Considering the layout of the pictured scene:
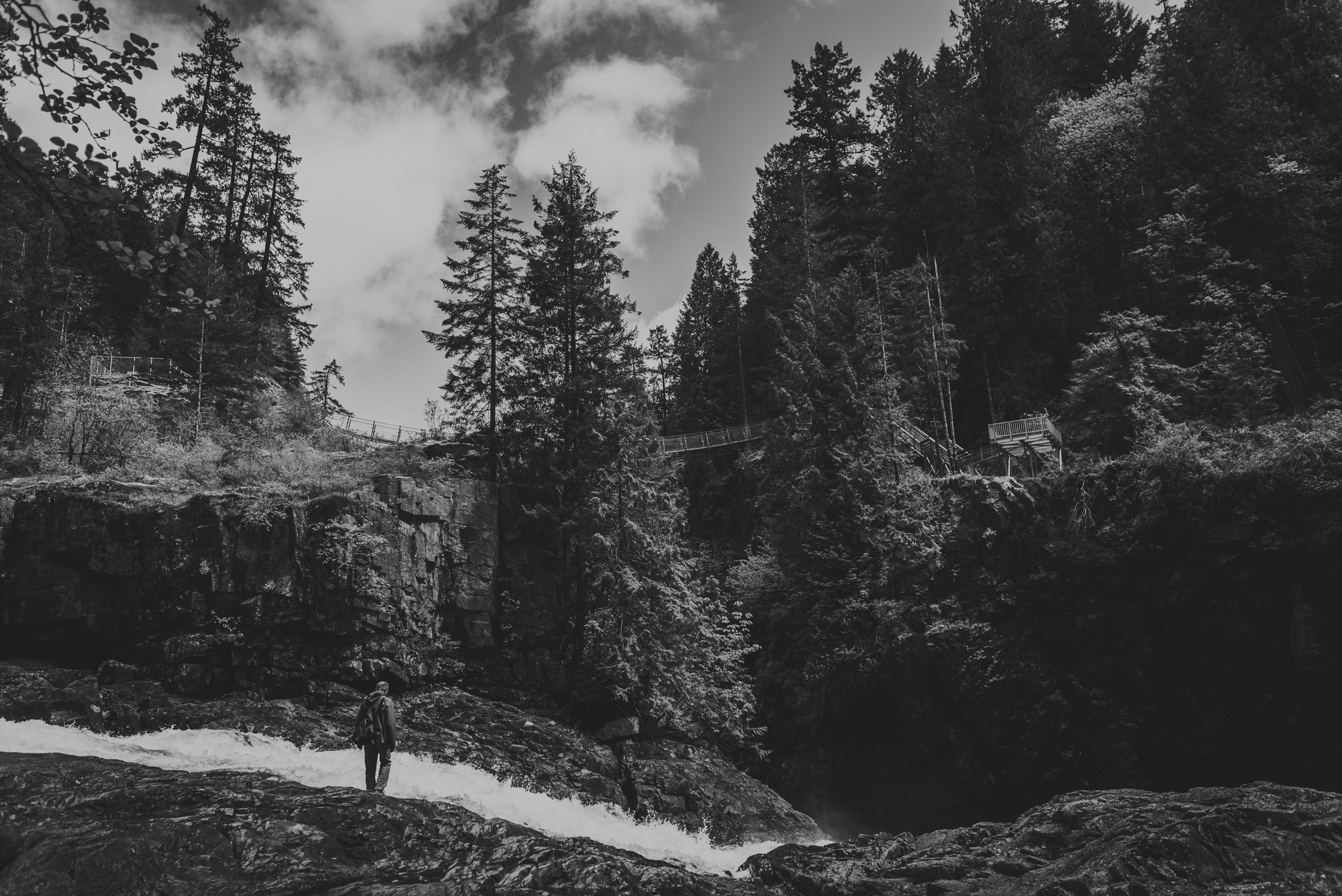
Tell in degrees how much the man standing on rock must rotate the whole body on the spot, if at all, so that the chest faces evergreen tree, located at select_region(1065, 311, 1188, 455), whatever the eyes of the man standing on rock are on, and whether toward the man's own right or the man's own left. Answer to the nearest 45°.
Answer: approximately 45° to the man's own right

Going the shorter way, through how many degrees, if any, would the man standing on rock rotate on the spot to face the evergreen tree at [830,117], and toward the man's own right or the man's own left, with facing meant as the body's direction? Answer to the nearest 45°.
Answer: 0° — they already face it

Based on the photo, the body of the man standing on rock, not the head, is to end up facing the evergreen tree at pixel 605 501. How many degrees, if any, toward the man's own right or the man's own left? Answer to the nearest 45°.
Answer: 0° — they already face it

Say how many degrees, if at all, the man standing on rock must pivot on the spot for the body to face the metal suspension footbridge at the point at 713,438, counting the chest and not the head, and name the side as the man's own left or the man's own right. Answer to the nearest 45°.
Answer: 0° — they already face it

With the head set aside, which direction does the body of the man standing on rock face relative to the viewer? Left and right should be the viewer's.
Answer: facing away from the viewer and to the right of the viewer
